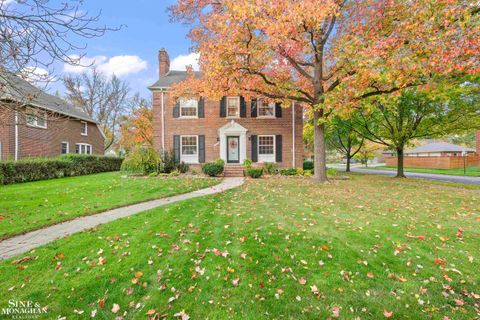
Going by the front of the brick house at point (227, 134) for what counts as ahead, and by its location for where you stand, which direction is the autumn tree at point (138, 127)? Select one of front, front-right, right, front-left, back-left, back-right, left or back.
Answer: back-right

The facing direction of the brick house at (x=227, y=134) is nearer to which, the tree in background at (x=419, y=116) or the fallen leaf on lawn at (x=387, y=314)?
the fallen leaf on lawn

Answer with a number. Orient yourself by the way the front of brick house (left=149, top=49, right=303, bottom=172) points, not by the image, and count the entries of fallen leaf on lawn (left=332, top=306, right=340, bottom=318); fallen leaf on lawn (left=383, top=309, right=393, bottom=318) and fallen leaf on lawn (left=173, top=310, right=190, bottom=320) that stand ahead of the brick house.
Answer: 3

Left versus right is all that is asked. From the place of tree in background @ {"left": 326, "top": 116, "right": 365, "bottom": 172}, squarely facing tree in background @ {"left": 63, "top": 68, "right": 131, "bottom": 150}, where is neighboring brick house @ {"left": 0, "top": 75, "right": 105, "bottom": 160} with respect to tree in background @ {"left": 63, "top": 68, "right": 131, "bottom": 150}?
left

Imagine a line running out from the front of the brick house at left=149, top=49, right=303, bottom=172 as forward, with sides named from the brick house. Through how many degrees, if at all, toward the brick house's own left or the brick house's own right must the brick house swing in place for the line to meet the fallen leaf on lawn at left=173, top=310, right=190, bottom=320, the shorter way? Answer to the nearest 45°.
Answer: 0° — it already faces it

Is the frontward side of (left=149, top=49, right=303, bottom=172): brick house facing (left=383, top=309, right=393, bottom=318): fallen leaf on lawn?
yes

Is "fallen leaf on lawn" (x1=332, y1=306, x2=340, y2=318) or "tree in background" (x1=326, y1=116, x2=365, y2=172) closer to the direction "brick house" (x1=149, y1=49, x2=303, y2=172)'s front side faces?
the fallen leaf on lawn

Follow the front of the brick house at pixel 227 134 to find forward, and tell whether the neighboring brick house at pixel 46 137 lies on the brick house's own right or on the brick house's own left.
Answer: on the brick house's own right

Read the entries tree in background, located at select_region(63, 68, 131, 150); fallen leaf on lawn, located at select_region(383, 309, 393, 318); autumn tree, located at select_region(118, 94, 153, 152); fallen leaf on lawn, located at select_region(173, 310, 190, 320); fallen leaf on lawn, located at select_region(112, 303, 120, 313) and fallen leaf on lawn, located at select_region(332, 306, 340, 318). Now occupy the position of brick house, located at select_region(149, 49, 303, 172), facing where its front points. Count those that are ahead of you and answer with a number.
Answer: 4

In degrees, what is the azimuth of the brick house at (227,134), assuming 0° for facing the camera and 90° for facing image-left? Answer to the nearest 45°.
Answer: approximately 0°

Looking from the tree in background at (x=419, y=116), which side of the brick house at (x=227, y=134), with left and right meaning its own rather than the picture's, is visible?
left

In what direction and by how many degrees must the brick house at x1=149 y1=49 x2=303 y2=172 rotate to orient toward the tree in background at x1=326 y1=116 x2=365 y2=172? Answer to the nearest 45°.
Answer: approximately 135° to its left
